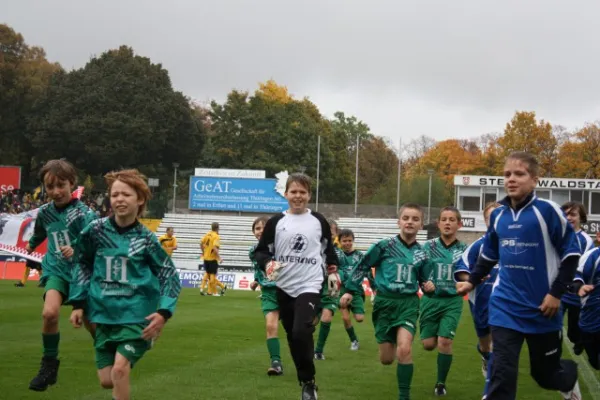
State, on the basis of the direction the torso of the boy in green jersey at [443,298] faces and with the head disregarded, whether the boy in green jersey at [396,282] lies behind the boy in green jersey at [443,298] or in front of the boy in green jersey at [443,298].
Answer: in front

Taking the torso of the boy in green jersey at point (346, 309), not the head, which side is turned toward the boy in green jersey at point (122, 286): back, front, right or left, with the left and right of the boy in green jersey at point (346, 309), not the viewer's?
front

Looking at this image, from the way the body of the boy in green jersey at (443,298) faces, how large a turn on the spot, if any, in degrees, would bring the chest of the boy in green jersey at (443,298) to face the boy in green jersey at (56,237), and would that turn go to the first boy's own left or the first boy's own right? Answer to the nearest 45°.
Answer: approximately 45° to the first boy's own right

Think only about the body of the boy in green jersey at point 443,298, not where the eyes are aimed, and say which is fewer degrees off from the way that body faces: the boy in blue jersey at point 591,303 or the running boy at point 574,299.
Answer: the boy in blue jersey

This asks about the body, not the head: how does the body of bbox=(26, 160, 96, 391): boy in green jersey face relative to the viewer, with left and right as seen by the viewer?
facing the viewer

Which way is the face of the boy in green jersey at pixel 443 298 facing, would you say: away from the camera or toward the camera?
toward the camera

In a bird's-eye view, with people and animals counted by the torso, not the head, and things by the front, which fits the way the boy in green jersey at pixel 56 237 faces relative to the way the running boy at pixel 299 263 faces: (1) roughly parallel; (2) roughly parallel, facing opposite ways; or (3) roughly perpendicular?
roughly parallel

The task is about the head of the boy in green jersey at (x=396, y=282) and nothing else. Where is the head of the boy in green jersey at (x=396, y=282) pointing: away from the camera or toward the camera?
toward the camera

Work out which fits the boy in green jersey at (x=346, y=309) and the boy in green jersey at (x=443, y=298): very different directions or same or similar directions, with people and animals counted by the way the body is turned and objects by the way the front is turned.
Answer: same or similar directions

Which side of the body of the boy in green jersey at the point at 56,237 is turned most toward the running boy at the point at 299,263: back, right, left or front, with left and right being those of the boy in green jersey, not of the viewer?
left

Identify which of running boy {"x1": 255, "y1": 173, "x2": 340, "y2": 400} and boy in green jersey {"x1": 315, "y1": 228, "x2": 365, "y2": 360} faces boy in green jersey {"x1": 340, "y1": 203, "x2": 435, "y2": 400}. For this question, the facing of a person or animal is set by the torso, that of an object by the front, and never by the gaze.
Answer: boy in green jersey {"x1": 315, "y1": 228, "x2": 365, "y2": 360}

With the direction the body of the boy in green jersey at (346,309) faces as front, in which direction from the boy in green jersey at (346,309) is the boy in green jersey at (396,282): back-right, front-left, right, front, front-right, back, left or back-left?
front

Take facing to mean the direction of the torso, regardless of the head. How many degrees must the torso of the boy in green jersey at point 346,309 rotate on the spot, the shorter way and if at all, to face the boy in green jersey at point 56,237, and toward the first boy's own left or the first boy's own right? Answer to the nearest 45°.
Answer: approximately 45° to the first boy's own right

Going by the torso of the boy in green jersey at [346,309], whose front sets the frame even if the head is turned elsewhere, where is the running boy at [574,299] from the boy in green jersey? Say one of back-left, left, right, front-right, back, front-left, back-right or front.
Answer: front-left
